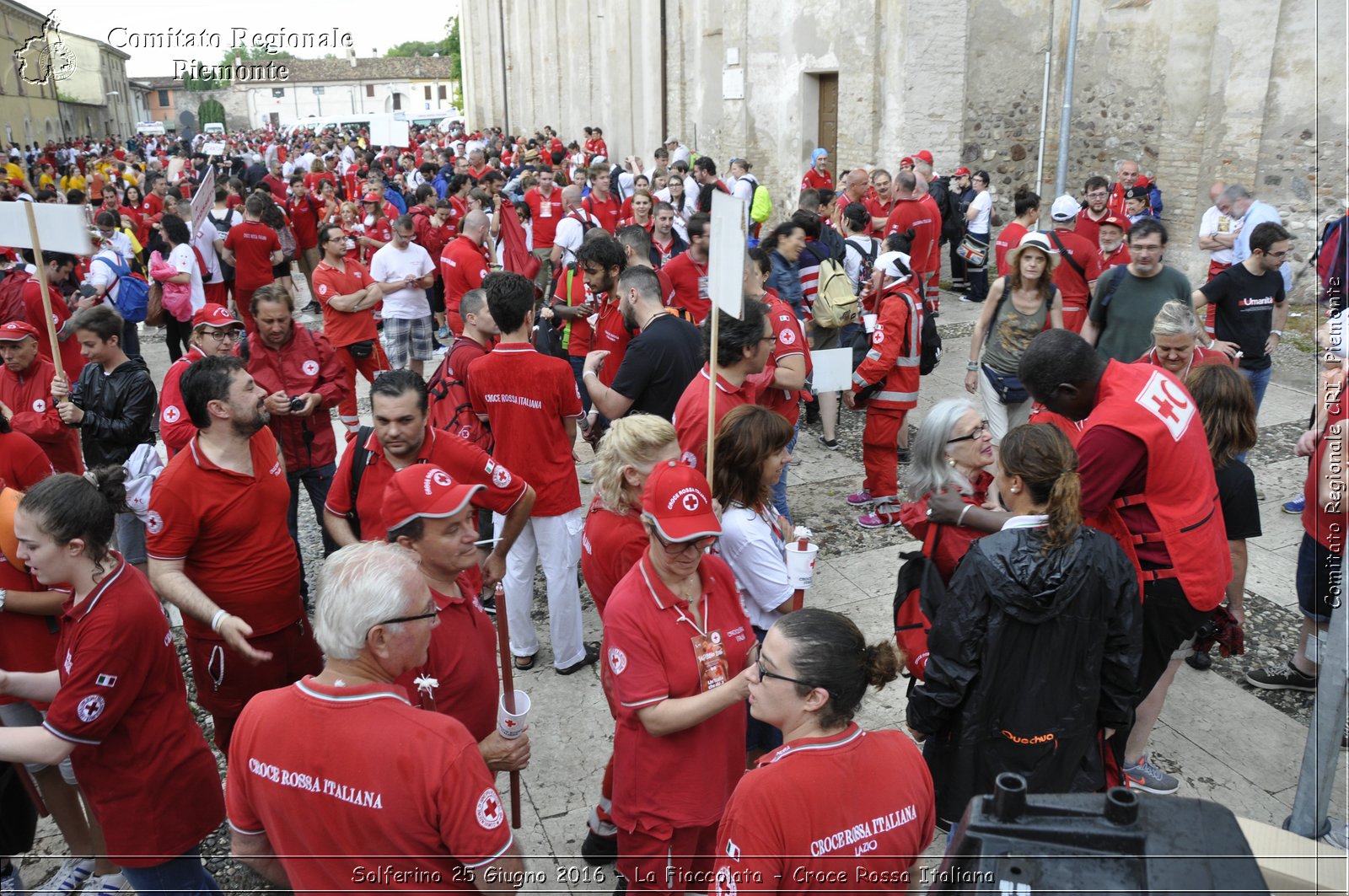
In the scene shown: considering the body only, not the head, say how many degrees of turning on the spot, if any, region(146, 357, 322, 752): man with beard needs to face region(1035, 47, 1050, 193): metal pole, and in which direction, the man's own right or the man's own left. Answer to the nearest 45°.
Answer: approximately 90° to the man's own left

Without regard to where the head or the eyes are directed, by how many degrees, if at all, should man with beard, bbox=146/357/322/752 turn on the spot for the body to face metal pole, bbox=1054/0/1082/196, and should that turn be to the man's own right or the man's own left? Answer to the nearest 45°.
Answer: approximately 90° to the man's own left

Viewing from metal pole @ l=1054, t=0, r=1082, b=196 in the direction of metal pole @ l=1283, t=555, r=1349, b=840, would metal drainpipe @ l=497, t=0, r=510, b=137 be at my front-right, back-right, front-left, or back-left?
back-right

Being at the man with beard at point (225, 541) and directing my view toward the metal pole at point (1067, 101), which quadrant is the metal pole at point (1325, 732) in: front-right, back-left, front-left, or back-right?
front-right

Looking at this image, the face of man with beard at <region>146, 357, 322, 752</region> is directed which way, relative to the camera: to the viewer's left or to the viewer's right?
to the viewer's right

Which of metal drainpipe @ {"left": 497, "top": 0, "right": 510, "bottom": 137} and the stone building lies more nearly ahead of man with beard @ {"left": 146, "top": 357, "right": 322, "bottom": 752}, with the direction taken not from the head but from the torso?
the stone building

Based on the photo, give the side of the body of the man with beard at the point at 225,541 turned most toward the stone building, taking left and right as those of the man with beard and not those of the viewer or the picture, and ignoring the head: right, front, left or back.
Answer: left

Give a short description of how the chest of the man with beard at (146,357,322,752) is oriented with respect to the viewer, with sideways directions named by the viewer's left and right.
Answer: facing the viewer and to the right of the viewer
